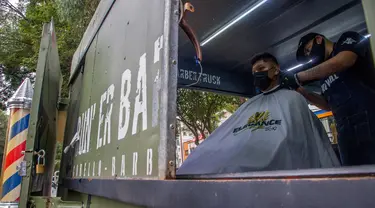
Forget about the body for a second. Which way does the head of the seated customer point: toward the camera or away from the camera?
toward the camera

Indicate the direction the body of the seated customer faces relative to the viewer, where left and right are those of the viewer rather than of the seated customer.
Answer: facing the viewer and to the left of the viewer

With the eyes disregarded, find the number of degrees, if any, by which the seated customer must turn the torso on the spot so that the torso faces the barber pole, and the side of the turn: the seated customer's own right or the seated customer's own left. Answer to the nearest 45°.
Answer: approximately 45° to the seated customer's own right

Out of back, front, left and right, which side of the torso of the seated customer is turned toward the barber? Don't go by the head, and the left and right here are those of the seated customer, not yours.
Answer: back

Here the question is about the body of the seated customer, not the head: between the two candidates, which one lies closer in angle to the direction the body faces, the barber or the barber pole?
the barber pole
